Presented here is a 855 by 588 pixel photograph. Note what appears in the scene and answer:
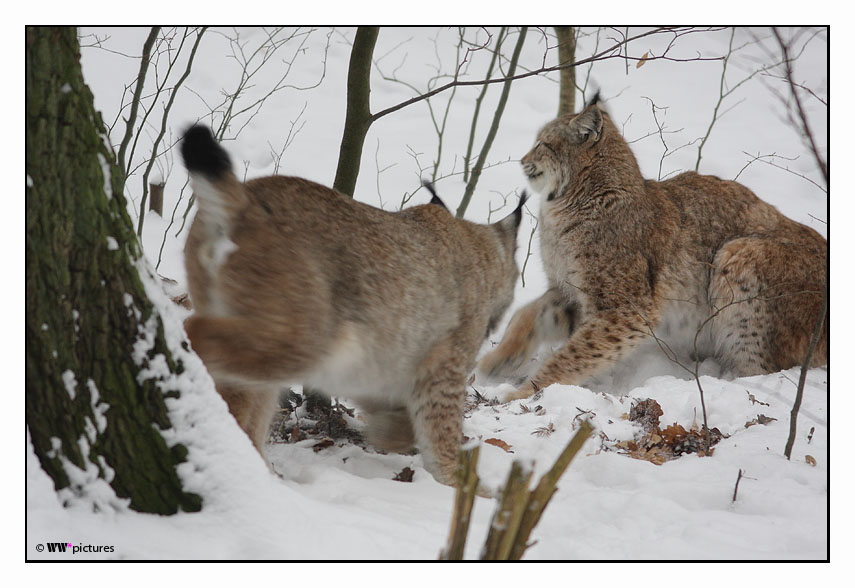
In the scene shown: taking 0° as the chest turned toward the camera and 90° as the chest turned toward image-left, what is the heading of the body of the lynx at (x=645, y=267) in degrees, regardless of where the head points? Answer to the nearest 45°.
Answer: approximately 90°

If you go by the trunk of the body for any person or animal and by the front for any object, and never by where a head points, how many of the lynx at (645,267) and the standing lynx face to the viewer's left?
1

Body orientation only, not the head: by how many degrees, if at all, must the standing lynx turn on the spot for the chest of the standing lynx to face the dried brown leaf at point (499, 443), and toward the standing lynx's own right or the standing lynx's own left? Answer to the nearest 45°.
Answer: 0° — it already faces it

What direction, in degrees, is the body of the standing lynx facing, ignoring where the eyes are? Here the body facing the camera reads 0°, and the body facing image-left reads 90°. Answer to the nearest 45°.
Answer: approximately 225°

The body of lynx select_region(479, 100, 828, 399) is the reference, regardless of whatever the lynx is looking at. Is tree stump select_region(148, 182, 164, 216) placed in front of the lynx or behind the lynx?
in front

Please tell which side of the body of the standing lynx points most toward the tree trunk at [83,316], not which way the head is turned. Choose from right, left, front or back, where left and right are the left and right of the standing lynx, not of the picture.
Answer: back

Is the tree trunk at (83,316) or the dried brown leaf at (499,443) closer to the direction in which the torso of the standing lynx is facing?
the dried brown leaf

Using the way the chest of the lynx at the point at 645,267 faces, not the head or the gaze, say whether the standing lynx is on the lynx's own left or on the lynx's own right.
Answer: on the lynx's own left
